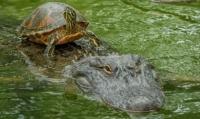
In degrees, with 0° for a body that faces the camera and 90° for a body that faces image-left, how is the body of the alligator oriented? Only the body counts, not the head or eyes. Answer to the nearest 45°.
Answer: approximately 315°

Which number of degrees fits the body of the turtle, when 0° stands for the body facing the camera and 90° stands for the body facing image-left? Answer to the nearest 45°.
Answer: approximately 315°
